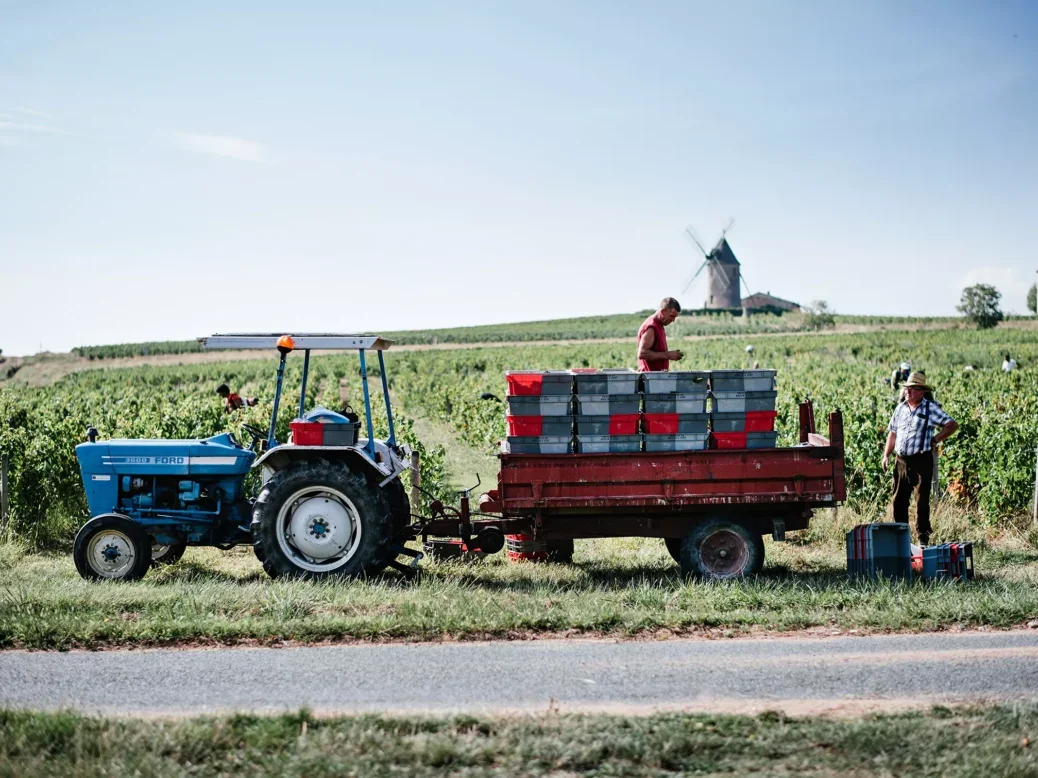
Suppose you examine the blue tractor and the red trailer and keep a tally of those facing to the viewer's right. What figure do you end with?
0

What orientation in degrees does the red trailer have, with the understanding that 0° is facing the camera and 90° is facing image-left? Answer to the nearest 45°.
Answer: approximately 90°

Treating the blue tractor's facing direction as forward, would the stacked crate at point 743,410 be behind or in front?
behind

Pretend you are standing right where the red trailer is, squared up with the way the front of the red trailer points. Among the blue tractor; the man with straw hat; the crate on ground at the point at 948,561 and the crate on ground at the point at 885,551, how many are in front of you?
1

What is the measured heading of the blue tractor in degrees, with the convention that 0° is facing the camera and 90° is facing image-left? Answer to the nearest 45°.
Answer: approximately 90°

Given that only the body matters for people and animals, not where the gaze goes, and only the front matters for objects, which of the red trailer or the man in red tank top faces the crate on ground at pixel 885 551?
the man in red tank top

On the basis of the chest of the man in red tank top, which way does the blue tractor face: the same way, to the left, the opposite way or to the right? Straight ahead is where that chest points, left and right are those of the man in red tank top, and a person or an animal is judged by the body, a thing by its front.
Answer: the opposite way

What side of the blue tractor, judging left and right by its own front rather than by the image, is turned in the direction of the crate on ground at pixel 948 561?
back

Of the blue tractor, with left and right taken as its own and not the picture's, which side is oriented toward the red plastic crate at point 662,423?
back

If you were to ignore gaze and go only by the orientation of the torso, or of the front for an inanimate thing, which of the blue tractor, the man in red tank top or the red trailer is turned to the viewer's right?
the man in red tank top

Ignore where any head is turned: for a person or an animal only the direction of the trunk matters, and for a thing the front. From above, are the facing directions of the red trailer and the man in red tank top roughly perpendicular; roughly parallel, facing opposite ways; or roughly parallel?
roughly parallel, facing opposite ways

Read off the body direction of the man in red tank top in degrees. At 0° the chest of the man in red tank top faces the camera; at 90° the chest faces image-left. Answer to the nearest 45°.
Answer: approximately 270°

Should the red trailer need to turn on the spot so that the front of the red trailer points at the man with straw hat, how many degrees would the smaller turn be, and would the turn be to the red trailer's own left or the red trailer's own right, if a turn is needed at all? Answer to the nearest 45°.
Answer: approximately 135° to the red trailer's own right
